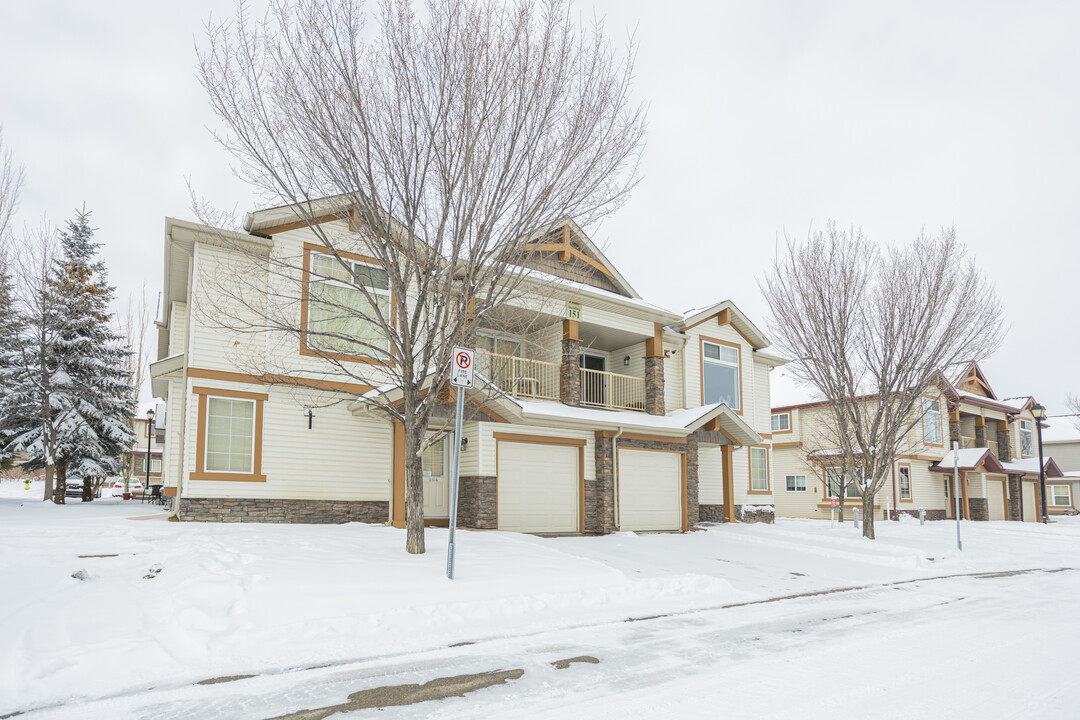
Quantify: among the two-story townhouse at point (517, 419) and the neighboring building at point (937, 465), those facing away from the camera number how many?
0

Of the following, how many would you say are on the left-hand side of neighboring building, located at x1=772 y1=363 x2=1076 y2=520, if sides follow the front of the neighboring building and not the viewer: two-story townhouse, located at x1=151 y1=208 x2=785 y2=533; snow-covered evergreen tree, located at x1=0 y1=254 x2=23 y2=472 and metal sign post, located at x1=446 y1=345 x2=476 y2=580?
0

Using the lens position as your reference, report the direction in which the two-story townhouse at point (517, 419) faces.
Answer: facing the viewer and to the right of the viewer

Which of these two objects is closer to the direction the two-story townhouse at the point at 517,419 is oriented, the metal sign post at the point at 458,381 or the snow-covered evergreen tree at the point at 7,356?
the metal sign post

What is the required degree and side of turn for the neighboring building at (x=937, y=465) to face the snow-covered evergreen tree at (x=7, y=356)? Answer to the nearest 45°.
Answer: approximately 90° to its right

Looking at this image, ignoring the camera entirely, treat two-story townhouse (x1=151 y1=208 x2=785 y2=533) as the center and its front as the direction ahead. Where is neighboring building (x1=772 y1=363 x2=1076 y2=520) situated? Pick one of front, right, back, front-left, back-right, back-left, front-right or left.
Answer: left

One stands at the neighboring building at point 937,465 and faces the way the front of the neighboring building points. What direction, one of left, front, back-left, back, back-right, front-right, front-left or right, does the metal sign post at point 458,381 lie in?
front-right
